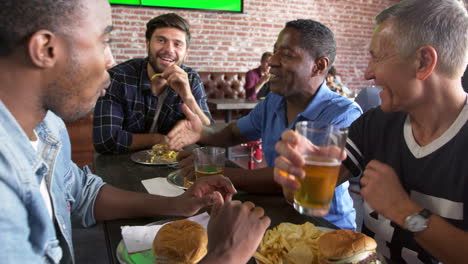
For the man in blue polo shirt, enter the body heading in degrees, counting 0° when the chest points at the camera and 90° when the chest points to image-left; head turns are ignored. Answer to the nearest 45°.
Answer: approximately 45°

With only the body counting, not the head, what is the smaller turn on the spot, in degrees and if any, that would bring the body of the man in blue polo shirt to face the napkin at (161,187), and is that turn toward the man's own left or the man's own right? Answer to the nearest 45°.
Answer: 0° — they already face it

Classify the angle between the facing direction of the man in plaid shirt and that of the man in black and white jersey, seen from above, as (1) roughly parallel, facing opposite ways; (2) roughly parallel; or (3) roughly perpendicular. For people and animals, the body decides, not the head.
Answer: roughly perpendicular

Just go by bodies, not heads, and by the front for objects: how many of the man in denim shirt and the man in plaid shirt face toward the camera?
1

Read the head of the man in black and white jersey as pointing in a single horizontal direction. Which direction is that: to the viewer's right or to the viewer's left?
to the viewer's left

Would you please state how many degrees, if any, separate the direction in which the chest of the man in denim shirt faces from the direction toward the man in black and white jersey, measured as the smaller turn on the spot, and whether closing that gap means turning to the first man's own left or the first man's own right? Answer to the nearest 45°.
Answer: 0° — they already face them

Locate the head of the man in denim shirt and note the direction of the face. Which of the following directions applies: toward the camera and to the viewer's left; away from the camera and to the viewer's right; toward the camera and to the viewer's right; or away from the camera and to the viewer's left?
away from the camera and to the viewer's right

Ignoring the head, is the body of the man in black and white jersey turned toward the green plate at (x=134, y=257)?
yes

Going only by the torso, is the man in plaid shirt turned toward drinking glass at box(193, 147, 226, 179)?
yes

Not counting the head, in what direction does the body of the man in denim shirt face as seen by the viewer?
to the viewer's right

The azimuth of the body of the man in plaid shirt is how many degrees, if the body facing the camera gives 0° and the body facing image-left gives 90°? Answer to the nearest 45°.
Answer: approximately 0°
